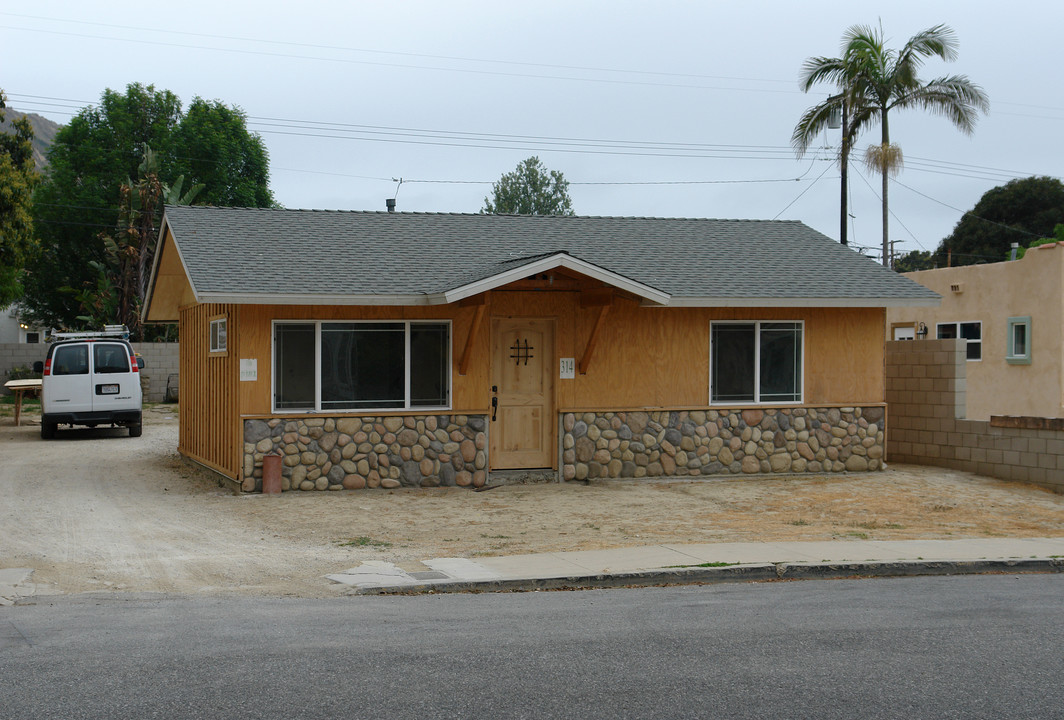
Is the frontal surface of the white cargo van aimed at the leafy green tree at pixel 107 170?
yes

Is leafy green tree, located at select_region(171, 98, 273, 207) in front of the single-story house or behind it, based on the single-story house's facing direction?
behind

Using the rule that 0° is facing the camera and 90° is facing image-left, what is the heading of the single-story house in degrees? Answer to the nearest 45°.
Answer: approximately 0°

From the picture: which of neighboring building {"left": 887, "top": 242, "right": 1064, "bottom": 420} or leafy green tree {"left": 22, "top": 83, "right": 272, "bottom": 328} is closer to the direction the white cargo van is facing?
the leafy green tree

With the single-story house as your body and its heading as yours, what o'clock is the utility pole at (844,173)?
The utility pole is roughly at 7 o'clock from the single-story house.

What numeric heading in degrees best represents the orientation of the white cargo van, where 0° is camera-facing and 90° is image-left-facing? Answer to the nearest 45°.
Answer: approximately 180°

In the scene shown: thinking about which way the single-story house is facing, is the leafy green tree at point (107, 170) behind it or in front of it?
behind

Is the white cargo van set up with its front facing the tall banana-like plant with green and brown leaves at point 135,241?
yes

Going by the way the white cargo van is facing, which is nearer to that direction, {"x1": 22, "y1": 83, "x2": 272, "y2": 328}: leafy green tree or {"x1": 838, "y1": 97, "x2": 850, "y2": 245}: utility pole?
the leafy green tree

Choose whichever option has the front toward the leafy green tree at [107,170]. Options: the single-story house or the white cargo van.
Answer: the white cargo van

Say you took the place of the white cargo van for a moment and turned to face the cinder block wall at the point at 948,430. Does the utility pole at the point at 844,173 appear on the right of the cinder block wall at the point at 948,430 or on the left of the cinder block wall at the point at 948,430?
left

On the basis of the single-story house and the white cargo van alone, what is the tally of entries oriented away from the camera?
1

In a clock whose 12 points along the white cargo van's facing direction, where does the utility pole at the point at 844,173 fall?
The utility pole is roughly at 3 o'clock from the white cargo van.

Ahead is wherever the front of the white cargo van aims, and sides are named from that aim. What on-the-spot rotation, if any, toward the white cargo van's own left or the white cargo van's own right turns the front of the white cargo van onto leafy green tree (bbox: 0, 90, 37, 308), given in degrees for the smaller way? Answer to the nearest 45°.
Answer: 0° — it already faces it
